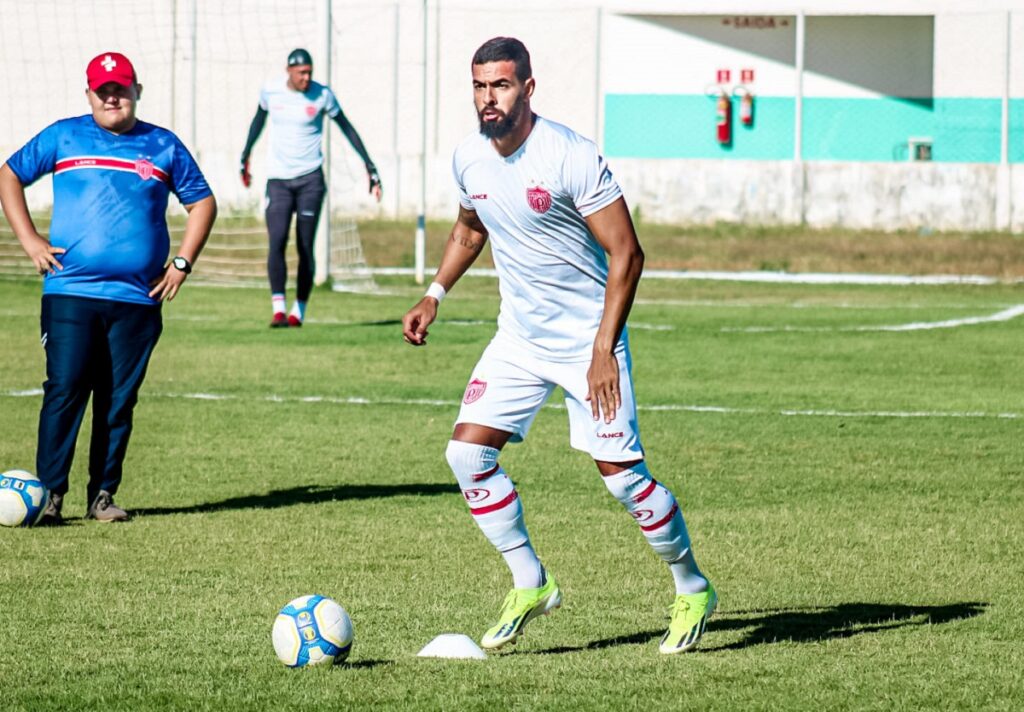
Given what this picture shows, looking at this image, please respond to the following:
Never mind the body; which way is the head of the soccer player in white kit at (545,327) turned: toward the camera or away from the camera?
toward the camera

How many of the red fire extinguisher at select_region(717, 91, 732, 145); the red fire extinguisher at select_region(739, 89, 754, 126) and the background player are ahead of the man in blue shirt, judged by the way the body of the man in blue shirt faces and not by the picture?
0

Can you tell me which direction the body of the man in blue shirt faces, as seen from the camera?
toward the camera

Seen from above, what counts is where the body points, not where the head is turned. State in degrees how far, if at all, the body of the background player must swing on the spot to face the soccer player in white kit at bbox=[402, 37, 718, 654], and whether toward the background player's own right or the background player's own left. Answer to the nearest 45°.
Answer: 0° — they already face them

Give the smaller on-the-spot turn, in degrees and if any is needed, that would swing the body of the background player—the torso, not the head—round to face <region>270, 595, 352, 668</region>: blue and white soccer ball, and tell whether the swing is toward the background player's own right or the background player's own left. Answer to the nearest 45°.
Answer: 0° — they already face it

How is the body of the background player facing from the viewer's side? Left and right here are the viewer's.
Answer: facing the viewer

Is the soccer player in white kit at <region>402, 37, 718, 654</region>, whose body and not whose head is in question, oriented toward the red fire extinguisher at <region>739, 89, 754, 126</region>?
no

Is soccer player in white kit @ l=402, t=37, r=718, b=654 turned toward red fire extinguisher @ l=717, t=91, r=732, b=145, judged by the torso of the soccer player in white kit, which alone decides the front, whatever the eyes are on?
no

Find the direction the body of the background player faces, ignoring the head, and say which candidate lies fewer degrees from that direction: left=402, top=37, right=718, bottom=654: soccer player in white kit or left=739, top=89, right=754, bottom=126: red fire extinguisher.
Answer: the soccer player in white kit

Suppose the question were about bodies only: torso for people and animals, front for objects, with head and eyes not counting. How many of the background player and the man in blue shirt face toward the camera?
2

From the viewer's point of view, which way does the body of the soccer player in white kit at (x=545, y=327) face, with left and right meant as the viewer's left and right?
facing the viewer and to the left of the viewer

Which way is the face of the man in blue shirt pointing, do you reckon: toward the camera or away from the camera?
toward the camera

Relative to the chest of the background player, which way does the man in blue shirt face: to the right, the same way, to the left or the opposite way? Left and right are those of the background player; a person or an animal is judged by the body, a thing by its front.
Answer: the same way

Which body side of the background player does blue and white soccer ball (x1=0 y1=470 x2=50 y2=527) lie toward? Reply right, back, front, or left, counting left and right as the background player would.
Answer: front

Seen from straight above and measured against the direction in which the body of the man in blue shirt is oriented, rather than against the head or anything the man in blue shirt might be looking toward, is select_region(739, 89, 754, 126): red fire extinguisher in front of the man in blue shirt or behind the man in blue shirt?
behind

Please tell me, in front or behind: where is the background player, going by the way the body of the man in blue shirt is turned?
behind

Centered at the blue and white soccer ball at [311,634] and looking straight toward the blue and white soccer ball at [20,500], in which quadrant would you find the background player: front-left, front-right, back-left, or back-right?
front-right
